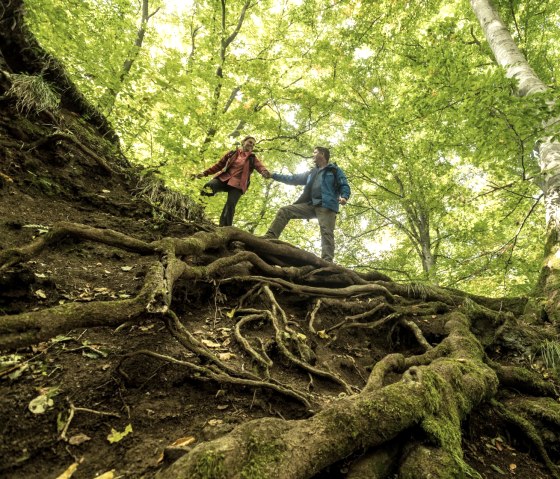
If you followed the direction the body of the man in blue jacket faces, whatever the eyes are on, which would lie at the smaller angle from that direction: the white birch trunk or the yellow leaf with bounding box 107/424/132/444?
the yellow leaf

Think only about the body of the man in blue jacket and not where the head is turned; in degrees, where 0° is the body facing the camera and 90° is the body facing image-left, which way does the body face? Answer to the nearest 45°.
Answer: approximately 45°

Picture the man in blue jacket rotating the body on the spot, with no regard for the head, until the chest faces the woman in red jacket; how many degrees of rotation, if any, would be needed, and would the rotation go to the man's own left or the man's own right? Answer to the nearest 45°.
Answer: approximately 45° to the man's own right

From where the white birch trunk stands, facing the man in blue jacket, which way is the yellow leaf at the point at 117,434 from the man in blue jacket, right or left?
left
